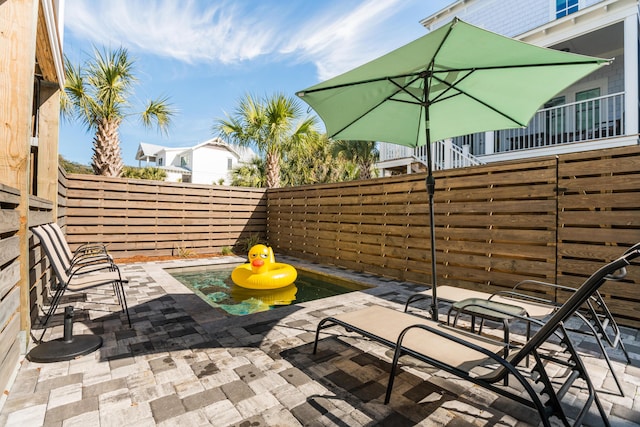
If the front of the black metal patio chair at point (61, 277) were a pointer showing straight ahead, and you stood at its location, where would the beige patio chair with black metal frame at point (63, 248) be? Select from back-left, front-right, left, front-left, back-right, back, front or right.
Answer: left

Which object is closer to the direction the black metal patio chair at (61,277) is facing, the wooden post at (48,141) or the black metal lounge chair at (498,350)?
the black metal lounge chair

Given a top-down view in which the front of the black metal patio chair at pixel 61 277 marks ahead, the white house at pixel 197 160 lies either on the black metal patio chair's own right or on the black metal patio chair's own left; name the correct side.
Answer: on the black metal patio chair's own left

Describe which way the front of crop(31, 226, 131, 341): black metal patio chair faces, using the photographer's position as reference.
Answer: facing to the right of the viewer

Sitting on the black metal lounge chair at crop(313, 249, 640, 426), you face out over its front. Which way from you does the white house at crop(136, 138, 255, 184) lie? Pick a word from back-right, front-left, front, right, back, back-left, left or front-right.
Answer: front

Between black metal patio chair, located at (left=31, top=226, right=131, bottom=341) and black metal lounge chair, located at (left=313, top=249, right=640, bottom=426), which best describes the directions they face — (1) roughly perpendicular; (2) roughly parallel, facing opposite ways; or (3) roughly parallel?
roughly perpendicular

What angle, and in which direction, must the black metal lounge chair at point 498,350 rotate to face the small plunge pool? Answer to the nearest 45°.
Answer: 0° — it already faces it

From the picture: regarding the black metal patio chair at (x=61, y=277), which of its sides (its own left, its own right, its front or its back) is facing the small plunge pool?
front

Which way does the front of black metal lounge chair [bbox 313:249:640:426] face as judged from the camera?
facing away from the viewer and to the left of the viewer

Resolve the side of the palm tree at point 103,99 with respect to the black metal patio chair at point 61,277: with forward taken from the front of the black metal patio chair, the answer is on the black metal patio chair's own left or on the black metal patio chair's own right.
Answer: on the black metal patio chair's own left

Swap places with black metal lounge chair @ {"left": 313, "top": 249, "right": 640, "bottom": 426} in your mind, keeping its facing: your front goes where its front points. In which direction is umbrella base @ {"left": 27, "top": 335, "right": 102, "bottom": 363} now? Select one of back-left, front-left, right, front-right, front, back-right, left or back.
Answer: front-left
